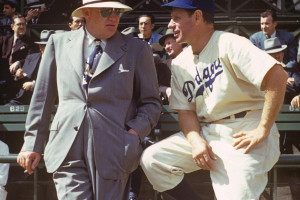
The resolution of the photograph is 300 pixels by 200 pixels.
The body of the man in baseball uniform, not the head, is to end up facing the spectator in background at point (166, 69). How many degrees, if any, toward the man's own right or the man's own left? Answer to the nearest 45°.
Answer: approximately 135° to the man's own right

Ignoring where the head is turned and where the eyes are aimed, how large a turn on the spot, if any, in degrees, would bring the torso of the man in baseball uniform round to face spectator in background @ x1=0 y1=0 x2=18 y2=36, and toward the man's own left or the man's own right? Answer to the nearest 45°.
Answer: approximately 90° to the man's own right

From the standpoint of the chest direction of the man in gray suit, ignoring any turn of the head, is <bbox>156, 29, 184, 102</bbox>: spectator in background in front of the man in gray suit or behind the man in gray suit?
behind

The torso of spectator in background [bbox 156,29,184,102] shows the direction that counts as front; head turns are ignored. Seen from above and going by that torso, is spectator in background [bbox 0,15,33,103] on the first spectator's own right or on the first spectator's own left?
on the first spectator's own right

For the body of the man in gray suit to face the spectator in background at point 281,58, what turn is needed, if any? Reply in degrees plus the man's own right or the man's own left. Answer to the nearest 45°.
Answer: approximately 135° to the man's own left

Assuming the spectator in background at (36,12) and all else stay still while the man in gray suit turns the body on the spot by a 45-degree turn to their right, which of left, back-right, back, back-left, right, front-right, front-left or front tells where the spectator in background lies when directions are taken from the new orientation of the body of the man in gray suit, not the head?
back-right

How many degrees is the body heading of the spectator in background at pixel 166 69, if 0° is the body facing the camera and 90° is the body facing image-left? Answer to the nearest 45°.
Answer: approximately 45°

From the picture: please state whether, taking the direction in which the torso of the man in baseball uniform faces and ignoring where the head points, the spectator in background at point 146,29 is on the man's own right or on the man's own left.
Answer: on the man's own right

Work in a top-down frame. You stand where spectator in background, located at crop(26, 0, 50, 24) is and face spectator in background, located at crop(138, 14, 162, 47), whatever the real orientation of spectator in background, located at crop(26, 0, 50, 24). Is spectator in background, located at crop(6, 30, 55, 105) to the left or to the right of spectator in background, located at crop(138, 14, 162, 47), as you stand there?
right

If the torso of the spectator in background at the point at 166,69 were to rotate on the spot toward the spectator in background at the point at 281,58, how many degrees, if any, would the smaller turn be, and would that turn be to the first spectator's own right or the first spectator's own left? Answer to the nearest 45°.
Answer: approximately 135° to the first spectator's own left

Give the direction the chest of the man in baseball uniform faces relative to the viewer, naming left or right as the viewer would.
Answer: facing the viewer and to the left of the viewer

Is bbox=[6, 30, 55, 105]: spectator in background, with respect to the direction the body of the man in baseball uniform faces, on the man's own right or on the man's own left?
on the man's own right

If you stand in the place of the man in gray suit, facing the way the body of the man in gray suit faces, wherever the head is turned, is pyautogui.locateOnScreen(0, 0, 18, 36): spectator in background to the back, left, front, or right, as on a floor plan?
back

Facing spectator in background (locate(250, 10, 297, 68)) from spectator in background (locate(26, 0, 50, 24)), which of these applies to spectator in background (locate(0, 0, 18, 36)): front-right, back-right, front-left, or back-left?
back-right
